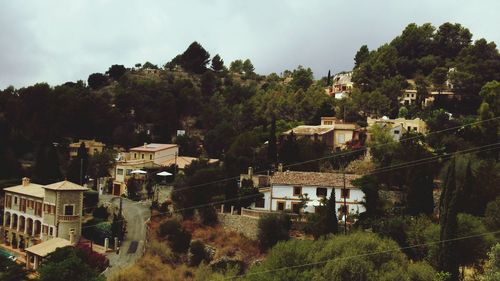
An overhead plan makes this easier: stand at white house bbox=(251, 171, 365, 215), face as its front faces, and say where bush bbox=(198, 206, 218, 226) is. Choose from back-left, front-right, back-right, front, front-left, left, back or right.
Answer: right

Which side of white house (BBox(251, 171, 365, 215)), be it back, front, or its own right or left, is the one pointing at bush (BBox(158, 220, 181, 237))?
right

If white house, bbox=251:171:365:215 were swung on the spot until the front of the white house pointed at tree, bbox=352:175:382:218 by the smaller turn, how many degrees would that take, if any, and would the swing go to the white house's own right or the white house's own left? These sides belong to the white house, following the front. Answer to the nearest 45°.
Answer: approximately 45° to the white house's own left

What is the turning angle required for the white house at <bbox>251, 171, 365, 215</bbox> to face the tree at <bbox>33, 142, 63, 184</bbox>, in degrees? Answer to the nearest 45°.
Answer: approximately 90° to its right

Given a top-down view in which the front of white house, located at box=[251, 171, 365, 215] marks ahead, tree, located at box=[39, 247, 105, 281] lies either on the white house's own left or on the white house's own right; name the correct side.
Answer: on the white house's own right

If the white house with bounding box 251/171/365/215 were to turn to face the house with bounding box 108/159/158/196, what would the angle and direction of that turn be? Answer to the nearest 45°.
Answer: approximately 135° to its right

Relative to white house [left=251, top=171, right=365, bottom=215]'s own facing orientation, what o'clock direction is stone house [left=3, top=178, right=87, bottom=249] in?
The stone house is roughly at 3 o'clock from the white house.

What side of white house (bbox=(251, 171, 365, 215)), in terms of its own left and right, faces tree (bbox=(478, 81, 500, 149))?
left

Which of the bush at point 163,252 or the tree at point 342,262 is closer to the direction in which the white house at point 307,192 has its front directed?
the tree

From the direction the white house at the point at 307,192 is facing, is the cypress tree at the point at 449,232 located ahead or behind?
ahead

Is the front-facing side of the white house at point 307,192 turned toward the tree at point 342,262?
yes

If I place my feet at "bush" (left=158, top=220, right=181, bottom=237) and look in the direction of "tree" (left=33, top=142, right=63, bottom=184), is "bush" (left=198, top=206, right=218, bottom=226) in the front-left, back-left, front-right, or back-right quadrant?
back-right

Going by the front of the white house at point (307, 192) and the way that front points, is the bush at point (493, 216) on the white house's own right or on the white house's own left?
on the white house's own left

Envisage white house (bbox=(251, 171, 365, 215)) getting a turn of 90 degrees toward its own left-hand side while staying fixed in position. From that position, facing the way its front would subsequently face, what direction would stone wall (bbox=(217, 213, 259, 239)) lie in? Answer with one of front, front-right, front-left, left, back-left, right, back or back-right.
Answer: back

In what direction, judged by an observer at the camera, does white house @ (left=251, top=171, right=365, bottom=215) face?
facing the viewer

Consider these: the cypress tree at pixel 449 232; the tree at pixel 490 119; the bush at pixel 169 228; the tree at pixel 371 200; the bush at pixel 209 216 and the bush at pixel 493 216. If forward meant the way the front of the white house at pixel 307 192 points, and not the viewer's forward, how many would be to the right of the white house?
2

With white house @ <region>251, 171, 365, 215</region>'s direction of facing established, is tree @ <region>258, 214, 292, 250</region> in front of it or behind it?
in front
